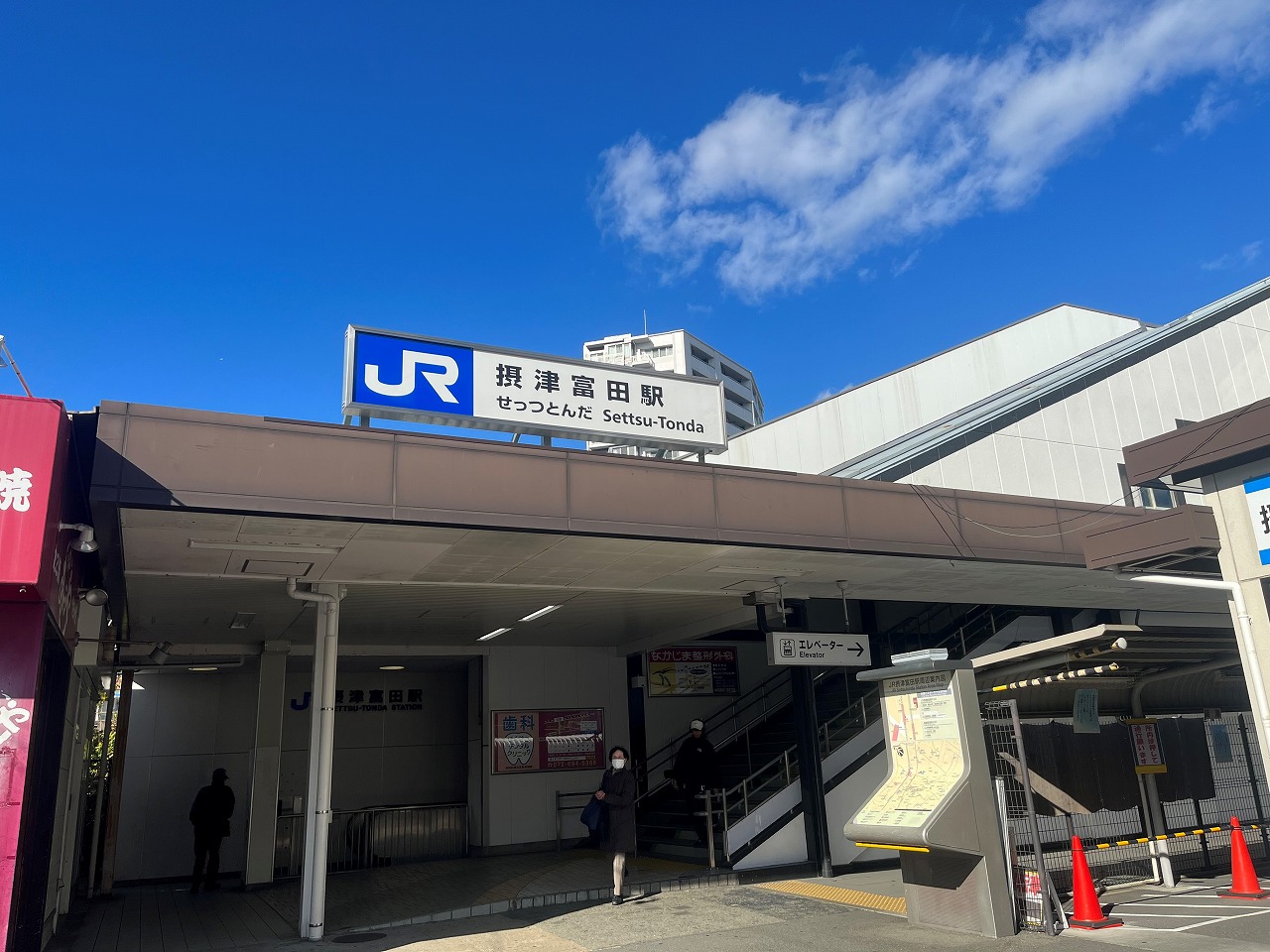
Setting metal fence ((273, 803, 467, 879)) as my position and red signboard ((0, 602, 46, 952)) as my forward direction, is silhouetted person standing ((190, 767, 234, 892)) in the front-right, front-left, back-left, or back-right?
front-right

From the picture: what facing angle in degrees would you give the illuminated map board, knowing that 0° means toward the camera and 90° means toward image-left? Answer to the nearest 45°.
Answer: approximately 45°

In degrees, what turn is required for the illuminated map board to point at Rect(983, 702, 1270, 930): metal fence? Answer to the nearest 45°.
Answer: approximately 180°

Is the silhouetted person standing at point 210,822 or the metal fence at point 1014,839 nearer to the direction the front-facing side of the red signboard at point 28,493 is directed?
the metal fence

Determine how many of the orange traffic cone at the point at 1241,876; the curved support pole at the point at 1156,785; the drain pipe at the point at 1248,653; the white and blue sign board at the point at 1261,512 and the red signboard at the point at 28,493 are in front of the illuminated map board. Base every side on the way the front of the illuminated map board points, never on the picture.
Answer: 1

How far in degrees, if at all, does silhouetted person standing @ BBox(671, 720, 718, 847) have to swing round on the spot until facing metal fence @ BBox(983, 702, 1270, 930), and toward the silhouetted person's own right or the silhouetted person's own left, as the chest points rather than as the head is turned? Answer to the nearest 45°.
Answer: approximately 45° to the silhouetted person's own left

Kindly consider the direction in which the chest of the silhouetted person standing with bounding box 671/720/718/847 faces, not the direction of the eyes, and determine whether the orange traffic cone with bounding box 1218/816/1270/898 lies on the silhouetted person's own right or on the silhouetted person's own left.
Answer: on the silhouetted person's own left

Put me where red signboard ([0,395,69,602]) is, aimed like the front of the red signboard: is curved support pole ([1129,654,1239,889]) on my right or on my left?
on my left

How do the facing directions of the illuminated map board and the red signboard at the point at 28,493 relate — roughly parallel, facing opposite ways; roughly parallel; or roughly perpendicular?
roughly perpendicular

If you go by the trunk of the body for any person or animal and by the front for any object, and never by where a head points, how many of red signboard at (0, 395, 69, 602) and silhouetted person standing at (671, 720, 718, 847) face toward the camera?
2

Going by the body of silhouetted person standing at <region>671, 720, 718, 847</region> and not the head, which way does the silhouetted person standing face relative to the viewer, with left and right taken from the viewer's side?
facing the viewer

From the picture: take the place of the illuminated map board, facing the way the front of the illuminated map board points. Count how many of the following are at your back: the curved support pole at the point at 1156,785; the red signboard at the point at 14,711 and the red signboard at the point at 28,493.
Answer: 1

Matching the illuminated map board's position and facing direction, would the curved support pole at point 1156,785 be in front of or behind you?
behind

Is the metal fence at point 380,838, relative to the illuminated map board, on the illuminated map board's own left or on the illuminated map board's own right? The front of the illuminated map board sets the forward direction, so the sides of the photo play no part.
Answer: on the illuminated map board's own right

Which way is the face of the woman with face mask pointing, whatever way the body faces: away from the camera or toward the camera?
toward the camera

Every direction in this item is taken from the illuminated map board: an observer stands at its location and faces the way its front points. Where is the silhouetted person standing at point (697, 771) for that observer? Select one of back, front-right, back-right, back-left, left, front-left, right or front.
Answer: right

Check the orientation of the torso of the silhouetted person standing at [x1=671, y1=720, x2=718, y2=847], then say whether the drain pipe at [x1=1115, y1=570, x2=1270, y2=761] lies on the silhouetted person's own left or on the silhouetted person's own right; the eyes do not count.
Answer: on the silhouetted person's own left
